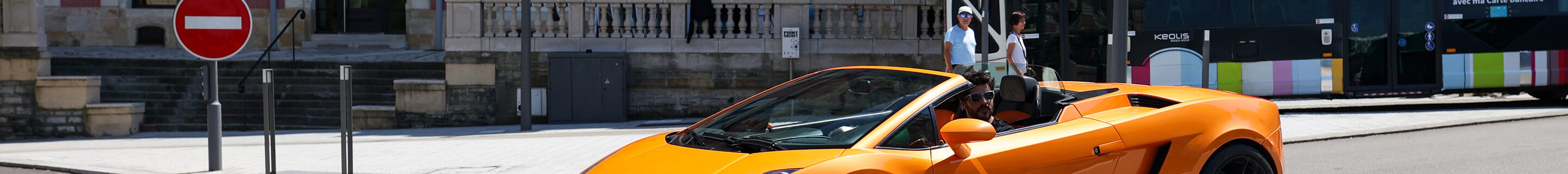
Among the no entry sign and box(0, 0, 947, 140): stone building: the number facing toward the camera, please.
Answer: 2

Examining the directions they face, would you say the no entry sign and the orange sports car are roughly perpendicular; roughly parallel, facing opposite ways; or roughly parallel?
roughly perpendicular

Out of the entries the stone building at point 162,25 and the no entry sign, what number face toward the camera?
2

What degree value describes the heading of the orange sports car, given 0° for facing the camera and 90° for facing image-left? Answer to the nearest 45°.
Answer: approximately 45°

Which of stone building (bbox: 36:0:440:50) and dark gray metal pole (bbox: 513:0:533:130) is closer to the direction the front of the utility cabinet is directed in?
the dark gray metal pole

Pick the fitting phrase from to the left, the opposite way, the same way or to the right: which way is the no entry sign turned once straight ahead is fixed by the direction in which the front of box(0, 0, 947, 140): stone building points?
the same way

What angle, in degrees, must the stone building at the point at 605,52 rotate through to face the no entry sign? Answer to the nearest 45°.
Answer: approximately 45° to its right

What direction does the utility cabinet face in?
toward the camera

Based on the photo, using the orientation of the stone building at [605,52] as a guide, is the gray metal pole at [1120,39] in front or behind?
in front

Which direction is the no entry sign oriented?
toward the camera

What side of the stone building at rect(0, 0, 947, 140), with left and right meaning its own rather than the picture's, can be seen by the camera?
front

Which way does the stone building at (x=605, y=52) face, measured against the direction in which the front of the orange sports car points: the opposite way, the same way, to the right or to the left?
to the left
